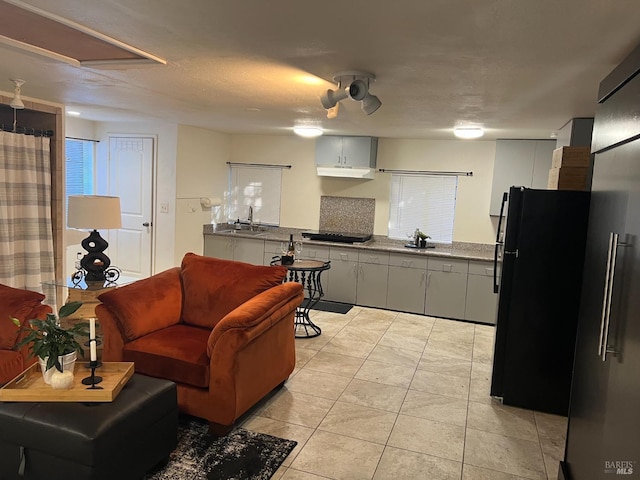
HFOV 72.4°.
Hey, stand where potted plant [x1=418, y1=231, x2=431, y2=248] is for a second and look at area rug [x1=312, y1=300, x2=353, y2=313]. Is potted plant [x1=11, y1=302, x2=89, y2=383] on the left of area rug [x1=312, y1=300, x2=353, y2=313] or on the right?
left

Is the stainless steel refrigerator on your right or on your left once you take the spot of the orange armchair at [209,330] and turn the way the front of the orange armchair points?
on your left

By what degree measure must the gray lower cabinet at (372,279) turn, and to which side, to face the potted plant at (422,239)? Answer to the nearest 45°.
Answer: approximately 90° to its left

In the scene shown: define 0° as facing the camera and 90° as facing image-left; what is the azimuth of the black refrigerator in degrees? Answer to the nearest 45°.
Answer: approximately 90°
